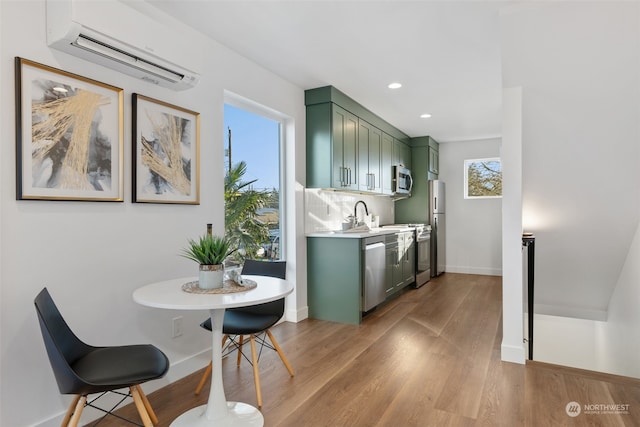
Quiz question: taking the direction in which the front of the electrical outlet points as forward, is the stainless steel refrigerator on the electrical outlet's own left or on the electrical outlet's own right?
on the electrical outlet's own left

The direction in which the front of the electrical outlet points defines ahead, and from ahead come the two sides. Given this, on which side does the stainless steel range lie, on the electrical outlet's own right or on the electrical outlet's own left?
on the electrical outlet's own left

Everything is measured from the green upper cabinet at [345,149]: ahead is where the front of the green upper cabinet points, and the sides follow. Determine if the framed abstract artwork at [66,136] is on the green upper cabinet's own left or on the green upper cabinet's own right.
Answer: on the green upper cabinet's own right

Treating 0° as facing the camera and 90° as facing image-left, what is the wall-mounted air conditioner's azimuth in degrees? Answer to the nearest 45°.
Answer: approximately 315°

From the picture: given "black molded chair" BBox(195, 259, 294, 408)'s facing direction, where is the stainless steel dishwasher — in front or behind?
behind

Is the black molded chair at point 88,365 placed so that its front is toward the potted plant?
yes

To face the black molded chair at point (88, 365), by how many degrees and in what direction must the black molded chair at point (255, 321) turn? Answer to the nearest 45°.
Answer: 0° — it already faces it
